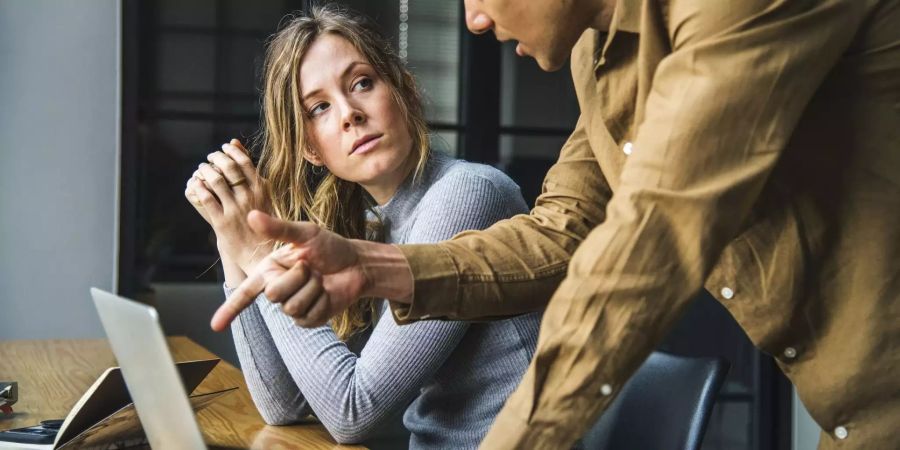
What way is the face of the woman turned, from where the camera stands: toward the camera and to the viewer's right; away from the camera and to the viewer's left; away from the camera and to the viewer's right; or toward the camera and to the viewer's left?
toward the camera and to the viewer's right

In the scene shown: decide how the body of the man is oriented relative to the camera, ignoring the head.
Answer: to the viewer's left

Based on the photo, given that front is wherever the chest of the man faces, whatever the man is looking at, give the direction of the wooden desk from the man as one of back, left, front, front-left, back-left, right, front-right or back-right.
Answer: front-right

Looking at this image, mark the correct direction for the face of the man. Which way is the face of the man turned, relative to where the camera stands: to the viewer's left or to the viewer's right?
to the viewer's left

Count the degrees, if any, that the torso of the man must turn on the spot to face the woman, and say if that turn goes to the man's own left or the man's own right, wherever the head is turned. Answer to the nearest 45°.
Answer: approximately 45° to the man's own right
